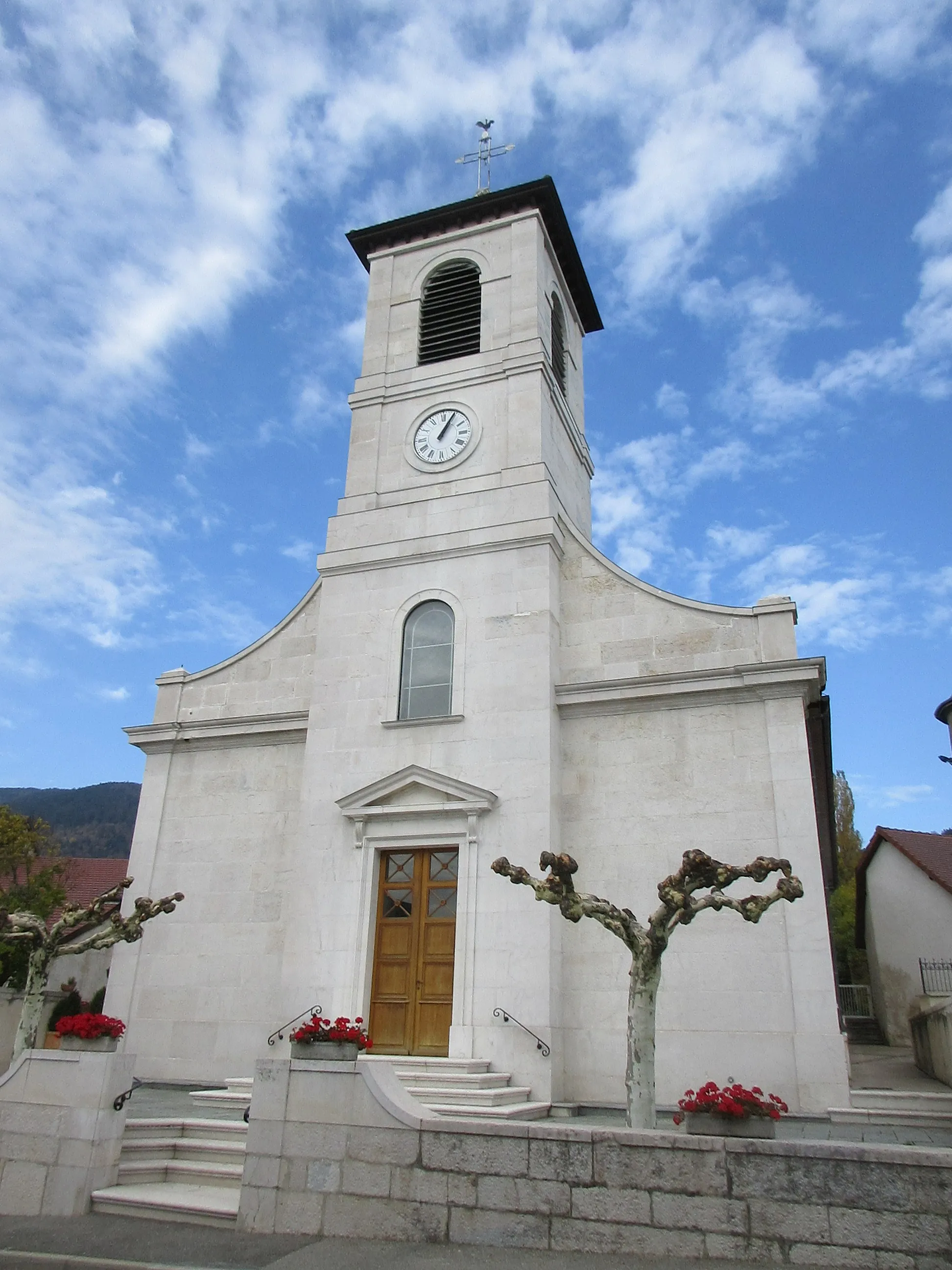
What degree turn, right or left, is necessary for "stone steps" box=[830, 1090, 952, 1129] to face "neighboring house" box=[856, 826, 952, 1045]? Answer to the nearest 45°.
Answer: approximately 180°

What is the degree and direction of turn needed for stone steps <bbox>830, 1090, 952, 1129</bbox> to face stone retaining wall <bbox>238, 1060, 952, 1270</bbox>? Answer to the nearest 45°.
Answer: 0° — it already faces it

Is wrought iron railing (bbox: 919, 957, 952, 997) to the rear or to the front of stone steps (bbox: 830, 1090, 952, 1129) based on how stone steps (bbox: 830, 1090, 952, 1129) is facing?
to the rear

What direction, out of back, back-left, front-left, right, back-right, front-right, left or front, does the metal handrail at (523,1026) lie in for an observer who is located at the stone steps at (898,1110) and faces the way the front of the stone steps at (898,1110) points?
right

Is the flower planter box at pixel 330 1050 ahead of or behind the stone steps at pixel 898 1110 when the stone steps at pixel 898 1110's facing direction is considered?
ahead

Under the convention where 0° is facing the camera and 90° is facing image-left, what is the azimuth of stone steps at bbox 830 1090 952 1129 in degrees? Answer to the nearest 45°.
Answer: approximately 0°

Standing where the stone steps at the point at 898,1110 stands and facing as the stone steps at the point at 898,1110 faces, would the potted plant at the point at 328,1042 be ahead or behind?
ahead

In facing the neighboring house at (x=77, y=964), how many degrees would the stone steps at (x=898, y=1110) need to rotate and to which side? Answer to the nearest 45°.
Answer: approximately 90° to its right

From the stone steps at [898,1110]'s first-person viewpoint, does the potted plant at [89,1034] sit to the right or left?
on its right

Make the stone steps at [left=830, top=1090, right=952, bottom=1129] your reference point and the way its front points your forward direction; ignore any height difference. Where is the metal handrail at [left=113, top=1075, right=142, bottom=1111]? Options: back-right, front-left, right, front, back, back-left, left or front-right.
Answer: front-right
